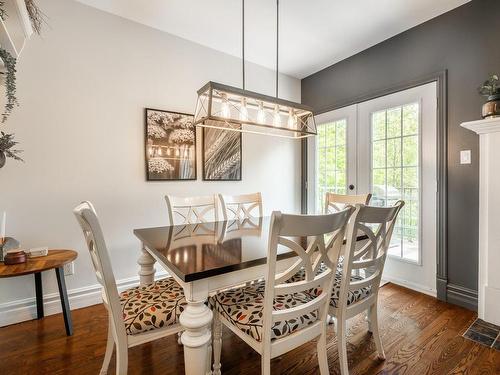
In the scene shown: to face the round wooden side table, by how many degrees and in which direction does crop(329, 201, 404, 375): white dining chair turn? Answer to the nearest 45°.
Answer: approximately 45° to its left

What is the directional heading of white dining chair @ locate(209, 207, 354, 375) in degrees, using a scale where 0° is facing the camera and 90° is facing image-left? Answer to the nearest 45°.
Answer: approximately 135°

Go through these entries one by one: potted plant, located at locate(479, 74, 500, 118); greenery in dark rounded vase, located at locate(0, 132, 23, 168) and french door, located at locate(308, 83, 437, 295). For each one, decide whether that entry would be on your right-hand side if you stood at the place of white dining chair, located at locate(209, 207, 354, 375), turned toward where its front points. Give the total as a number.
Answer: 2

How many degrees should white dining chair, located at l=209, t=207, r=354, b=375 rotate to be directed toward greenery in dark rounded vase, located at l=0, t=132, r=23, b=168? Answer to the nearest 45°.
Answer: approximately 45° to its left

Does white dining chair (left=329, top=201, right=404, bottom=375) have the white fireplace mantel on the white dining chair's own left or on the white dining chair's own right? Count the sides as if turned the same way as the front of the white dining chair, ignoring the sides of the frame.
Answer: on the white dining chair's own right

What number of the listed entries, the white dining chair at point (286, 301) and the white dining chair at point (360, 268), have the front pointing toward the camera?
0

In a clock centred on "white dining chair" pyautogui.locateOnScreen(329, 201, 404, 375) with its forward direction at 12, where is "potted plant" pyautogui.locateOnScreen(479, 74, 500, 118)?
The potted plant is roughly at 3 o'clock from the white dining chair.

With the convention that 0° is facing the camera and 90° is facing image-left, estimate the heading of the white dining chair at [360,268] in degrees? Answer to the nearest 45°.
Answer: approximately 135°

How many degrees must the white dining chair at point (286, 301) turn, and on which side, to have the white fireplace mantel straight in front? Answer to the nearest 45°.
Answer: approximately 90° to its right

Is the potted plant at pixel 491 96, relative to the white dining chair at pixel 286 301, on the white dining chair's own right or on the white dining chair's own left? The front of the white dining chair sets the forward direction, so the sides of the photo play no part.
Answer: on the white dining chair's own right

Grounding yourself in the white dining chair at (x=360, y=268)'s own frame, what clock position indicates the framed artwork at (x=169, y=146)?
The framed artwork is roughly at 11 o'clock from the white dining chair.
